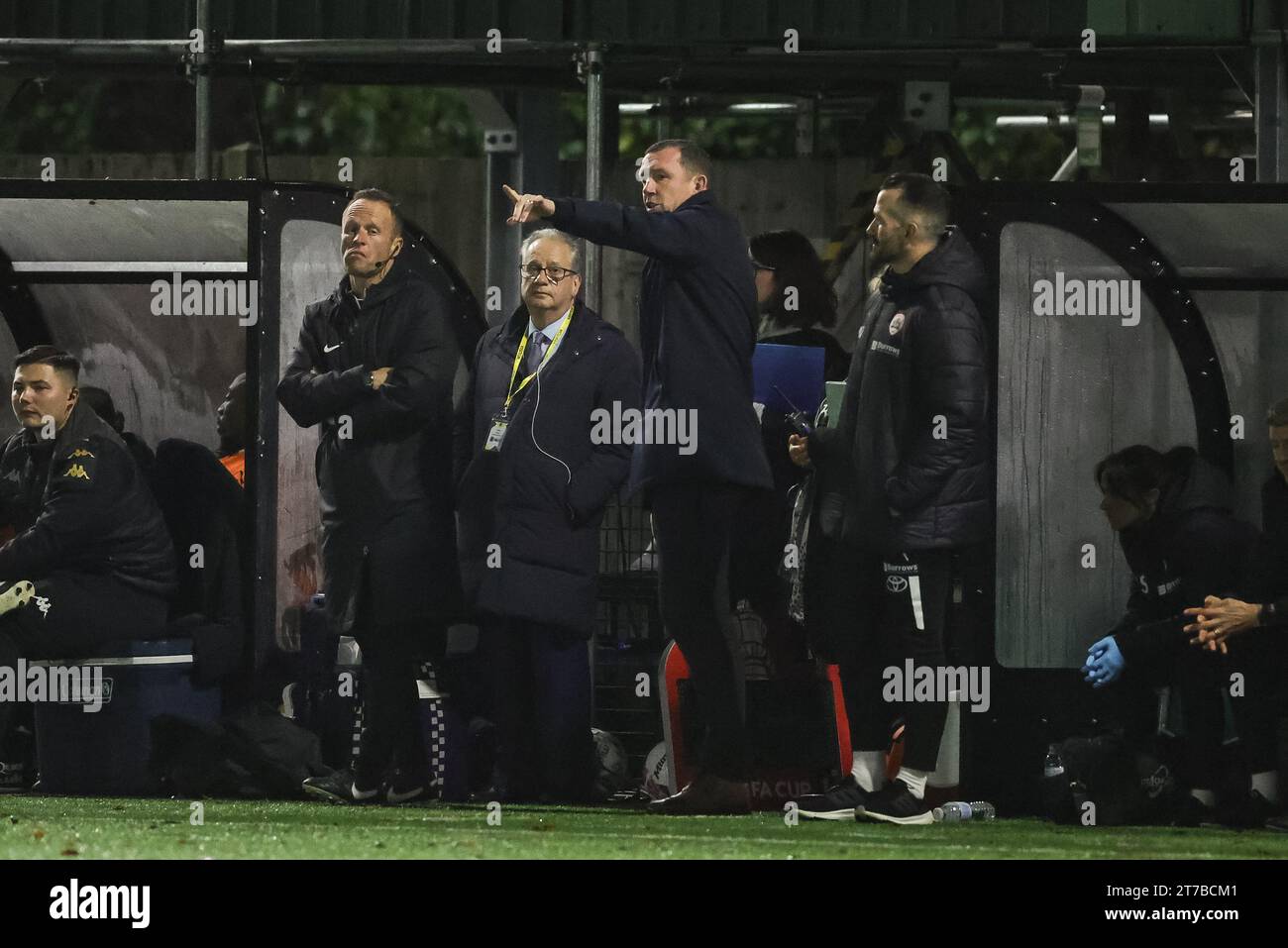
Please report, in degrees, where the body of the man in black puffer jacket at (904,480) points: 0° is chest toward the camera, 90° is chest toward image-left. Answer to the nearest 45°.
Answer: approximately 45°

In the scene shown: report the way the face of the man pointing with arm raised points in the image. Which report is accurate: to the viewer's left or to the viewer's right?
to the viewer's left

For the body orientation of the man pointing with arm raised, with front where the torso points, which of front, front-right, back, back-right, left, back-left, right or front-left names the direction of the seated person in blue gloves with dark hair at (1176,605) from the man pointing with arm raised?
back

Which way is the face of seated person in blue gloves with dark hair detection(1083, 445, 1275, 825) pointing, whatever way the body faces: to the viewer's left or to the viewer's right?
to the viewer's left

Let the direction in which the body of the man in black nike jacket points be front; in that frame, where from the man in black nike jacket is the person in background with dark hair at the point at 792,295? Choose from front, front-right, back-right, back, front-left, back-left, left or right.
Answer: back-left

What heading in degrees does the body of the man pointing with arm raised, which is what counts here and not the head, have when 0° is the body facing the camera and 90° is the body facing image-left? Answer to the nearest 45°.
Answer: approximately 90°
